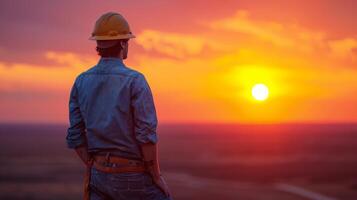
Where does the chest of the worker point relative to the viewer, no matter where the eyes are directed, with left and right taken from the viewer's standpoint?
facing away from the viewer and to the right of the viewer

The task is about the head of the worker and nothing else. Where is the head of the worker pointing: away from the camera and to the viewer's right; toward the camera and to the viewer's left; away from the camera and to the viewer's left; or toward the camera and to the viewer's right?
away from the camera and to the viewer's right
